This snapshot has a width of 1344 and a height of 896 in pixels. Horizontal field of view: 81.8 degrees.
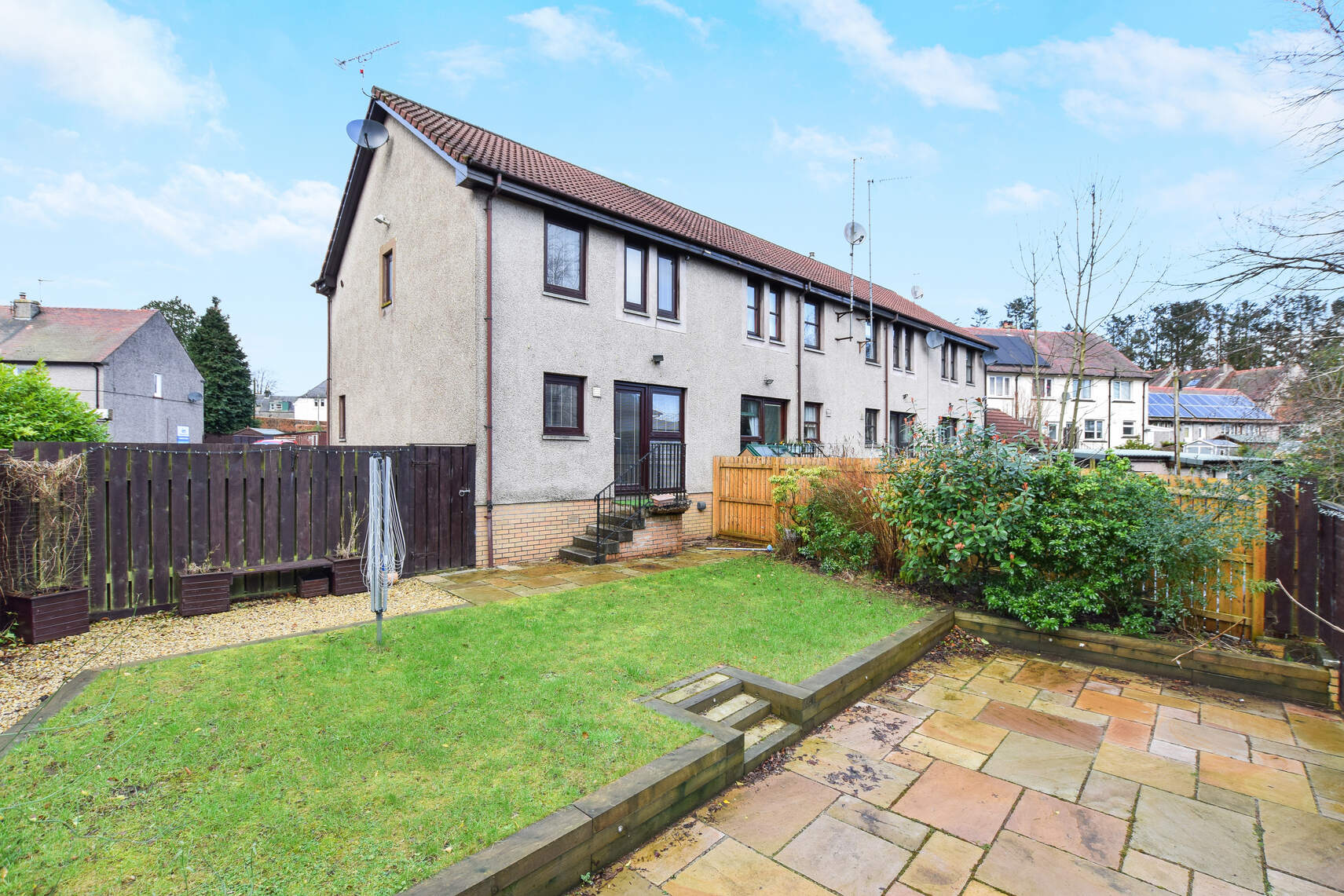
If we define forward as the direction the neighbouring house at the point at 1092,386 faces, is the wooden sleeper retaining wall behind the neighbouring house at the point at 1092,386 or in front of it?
in front

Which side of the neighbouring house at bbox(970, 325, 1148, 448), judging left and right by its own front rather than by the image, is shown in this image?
front

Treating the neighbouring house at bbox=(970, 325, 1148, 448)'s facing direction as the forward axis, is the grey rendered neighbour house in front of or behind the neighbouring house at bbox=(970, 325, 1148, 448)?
in front

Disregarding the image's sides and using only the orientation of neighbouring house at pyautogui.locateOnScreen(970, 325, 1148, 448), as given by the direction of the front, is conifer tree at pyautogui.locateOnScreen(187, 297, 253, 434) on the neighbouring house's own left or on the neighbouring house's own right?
on the neighbouring house's own right

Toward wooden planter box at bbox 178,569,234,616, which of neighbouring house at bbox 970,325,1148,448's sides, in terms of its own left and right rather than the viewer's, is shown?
front

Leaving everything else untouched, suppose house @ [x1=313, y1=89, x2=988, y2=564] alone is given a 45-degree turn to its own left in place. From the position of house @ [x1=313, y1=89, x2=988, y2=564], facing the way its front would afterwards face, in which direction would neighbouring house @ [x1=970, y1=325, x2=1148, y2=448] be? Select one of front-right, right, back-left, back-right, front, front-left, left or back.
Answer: front-left

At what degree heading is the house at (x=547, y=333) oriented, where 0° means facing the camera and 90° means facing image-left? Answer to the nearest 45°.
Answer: approximately 315°
